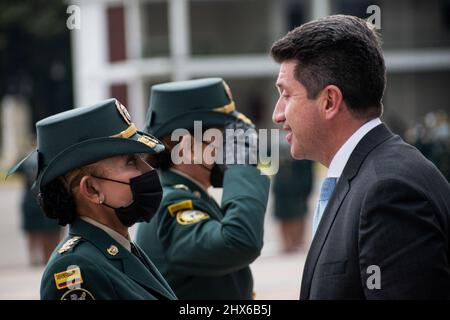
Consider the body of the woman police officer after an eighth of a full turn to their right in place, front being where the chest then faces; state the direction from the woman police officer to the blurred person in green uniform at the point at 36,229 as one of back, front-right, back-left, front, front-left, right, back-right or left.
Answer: back-left

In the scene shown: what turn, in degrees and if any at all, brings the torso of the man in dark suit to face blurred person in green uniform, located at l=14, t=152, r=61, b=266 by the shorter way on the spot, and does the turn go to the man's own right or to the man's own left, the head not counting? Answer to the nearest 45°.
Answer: approximately 45° to the man's own right

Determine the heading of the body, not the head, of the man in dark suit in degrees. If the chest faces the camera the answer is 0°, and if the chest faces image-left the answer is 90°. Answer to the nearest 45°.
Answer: approximately 90°

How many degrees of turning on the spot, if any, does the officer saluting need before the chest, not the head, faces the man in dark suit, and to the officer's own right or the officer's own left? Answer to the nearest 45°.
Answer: approximately 45° to the officer's own right

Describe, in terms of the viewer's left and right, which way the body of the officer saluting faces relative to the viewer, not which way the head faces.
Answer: facing to the right of the viewer

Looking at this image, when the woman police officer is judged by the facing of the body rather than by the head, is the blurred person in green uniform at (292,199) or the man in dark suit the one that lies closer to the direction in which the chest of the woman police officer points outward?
the man in dark suit

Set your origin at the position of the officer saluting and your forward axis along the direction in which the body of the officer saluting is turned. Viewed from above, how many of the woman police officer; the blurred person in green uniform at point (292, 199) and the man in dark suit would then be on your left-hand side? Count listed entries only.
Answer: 1

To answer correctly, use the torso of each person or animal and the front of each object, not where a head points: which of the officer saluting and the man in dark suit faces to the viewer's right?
the officer saluting

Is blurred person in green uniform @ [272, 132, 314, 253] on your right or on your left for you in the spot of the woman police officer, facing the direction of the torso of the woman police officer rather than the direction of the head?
on your left

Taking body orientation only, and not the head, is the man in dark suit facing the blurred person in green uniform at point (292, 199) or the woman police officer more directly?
the woman police officer

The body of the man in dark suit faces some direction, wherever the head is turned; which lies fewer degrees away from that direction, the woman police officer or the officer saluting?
the woman police officer

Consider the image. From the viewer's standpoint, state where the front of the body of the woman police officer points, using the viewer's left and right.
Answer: facing to the right of the viewer

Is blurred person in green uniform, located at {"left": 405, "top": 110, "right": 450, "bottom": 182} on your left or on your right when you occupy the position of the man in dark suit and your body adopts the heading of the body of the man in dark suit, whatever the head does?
on your right

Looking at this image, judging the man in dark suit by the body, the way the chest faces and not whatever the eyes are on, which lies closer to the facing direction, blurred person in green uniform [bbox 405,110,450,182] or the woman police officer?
the woman police officer

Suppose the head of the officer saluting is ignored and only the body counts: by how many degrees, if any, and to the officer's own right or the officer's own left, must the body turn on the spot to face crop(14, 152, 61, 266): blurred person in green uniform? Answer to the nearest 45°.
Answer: approximately 90° to the officer's own left

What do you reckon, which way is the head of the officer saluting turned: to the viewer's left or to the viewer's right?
to the viewer's right

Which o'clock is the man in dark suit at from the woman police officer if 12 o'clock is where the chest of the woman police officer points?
The man in dark suit is roughly at 1 o'clock from the woman police officer.

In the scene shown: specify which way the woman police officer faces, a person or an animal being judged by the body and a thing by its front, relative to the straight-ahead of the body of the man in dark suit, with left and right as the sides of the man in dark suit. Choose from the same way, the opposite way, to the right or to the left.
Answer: the opposite way

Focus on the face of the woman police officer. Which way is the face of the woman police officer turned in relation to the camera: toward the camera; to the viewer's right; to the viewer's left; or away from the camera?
to the viewer's right
